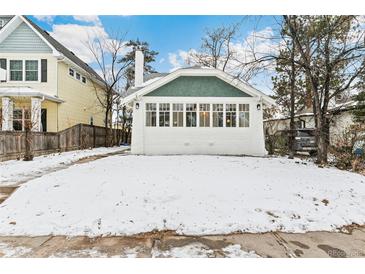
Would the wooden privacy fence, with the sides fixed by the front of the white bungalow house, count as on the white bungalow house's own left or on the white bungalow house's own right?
on the white bungalow house's own right

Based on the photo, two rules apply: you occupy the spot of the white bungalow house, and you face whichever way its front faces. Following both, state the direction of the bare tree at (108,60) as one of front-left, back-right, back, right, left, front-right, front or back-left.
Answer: back-right

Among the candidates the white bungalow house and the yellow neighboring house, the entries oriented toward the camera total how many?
2

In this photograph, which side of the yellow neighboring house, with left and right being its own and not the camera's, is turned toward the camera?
front

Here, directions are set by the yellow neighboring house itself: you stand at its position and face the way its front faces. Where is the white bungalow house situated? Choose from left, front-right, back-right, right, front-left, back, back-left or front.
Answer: front-left

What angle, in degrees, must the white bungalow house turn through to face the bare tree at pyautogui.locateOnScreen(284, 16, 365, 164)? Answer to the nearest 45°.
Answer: approximately 45° to its left

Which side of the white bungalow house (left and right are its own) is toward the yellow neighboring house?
right

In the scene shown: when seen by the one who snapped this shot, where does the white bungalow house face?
facing the viewer
